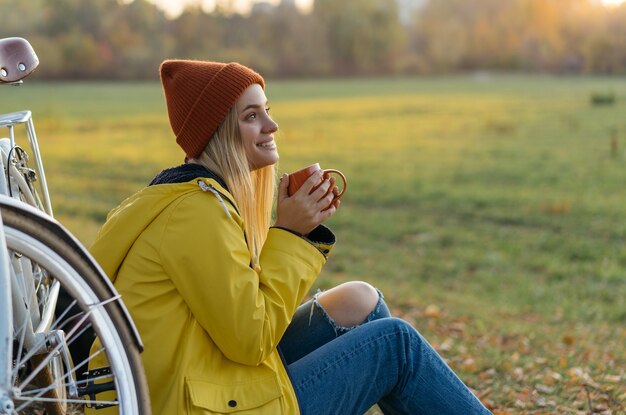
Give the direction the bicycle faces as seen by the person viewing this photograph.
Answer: facing away from the viewer and to the left of the viewer

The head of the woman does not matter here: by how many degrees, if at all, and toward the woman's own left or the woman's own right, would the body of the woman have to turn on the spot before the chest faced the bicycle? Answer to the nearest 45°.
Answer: approximately 135° to the woman's own right

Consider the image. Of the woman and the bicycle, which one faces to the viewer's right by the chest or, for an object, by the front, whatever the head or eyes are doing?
the woman

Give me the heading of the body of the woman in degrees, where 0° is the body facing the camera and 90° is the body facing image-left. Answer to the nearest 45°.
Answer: approximately 270°

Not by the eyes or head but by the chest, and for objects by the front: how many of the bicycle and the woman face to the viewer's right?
1

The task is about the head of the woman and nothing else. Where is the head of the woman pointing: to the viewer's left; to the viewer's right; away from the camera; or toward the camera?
to the viewer's right
